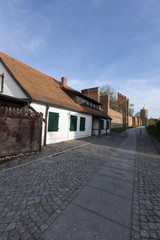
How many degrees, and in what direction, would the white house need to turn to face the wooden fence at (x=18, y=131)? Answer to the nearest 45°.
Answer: approximately 45° to its right

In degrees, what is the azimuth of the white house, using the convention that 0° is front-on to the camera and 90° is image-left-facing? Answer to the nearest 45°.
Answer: approximately 315°
